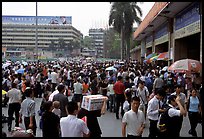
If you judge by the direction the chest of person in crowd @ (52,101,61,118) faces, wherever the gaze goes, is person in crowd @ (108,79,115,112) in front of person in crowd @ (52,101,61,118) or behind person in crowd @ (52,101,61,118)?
in front

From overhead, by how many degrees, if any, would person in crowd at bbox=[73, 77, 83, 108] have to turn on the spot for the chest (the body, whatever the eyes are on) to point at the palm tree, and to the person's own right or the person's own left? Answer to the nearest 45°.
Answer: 0° — they already face it

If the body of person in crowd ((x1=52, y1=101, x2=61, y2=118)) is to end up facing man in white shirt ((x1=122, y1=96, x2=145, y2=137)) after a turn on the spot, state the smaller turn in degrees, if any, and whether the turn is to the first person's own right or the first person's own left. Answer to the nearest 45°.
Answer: approximately 135° to the first person's own right

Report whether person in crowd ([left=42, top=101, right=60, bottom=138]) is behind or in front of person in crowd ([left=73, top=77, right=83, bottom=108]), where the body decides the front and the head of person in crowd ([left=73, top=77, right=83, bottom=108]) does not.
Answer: behind

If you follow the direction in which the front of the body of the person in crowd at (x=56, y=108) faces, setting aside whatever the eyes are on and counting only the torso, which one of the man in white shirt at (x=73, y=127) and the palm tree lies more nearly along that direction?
the palm tree

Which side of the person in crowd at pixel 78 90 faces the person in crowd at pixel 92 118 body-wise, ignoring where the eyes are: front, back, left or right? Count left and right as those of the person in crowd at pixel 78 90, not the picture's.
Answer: back

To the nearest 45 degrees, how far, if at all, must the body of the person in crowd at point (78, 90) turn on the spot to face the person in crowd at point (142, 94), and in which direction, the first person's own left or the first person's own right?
approximately 135° to the first person's own right

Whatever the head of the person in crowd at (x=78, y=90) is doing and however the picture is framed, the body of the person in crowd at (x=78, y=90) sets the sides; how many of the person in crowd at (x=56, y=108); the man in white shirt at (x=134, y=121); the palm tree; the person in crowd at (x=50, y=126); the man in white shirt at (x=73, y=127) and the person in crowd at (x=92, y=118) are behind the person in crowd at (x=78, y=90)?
5

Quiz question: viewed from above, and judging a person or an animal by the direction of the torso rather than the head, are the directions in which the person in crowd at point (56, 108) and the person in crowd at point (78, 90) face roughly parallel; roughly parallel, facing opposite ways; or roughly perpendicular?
roughly parallel

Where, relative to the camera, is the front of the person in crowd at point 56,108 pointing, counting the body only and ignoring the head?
away from the camera

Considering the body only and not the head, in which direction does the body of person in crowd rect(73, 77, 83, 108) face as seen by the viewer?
away from the camera

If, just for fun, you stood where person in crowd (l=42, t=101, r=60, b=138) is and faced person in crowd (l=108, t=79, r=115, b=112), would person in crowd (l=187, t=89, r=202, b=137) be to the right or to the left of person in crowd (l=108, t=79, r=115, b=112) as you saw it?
right

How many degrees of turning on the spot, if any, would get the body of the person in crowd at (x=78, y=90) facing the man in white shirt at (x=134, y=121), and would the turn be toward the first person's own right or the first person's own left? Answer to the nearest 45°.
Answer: approximately 180°
